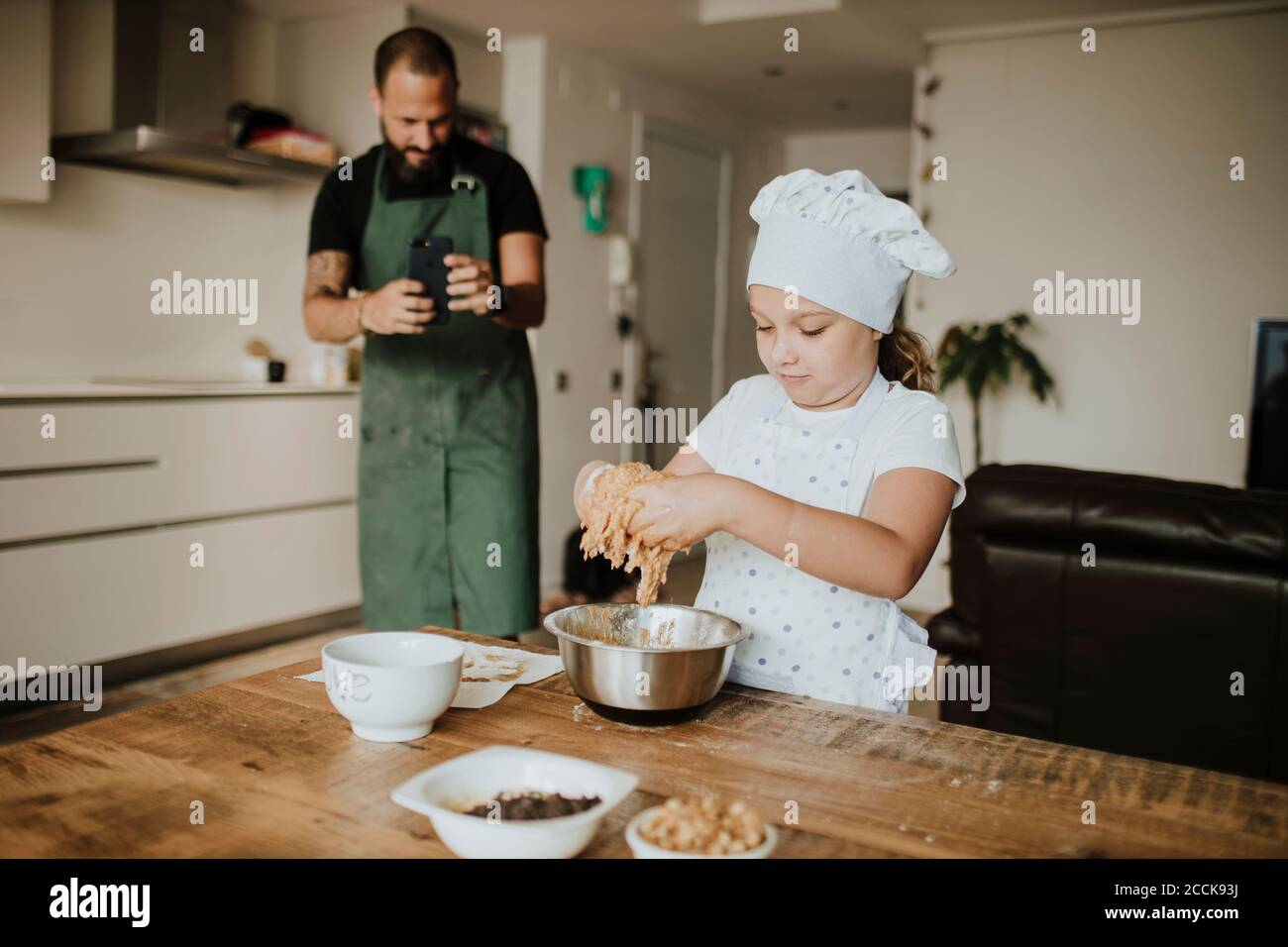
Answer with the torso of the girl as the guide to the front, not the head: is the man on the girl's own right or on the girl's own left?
on the girl's own right

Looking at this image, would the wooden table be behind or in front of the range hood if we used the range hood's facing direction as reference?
in front

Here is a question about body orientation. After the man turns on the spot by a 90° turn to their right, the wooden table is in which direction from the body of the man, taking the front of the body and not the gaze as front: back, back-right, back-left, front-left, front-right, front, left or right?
left

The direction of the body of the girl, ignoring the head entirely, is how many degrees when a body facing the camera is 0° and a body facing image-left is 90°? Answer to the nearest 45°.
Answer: approximately 45°

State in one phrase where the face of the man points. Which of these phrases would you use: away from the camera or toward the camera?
toward the camera

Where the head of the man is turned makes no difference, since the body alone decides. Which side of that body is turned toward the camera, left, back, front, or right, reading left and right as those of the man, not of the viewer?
front

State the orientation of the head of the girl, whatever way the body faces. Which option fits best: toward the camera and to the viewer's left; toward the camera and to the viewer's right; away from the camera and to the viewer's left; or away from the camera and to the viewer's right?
toward the camera and to the viewer's left

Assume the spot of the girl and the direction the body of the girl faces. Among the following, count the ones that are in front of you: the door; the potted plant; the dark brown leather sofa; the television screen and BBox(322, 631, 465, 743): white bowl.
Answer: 1

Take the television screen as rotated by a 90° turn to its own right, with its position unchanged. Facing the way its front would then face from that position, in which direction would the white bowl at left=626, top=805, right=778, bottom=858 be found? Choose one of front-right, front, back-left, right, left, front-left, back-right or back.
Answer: left

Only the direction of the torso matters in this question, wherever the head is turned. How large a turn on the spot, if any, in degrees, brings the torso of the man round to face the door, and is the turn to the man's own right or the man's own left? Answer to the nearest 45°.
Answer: approximately 180°

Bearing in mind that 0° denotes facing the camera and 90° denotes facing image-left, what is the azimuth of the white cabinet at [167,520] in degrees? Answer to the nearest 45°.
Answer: approximately 315°

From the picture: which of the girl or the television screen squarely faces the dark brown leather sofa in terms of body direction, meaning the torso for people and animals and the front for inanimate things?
the television screen

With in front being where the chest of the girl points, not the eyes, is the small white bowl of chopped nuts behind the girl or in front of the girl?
in front

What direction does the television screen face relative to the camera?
toward the camera

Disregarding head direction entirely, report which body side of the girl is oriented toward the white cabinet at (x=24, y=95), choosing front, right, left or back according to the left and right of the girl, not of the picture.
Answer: right

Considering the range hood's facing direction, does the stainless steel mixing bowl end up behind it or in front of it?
in front

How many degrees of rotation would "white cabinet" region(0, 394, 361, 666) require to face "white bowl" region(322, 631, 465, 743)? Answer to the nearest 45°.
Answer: approximately 45° to its right
